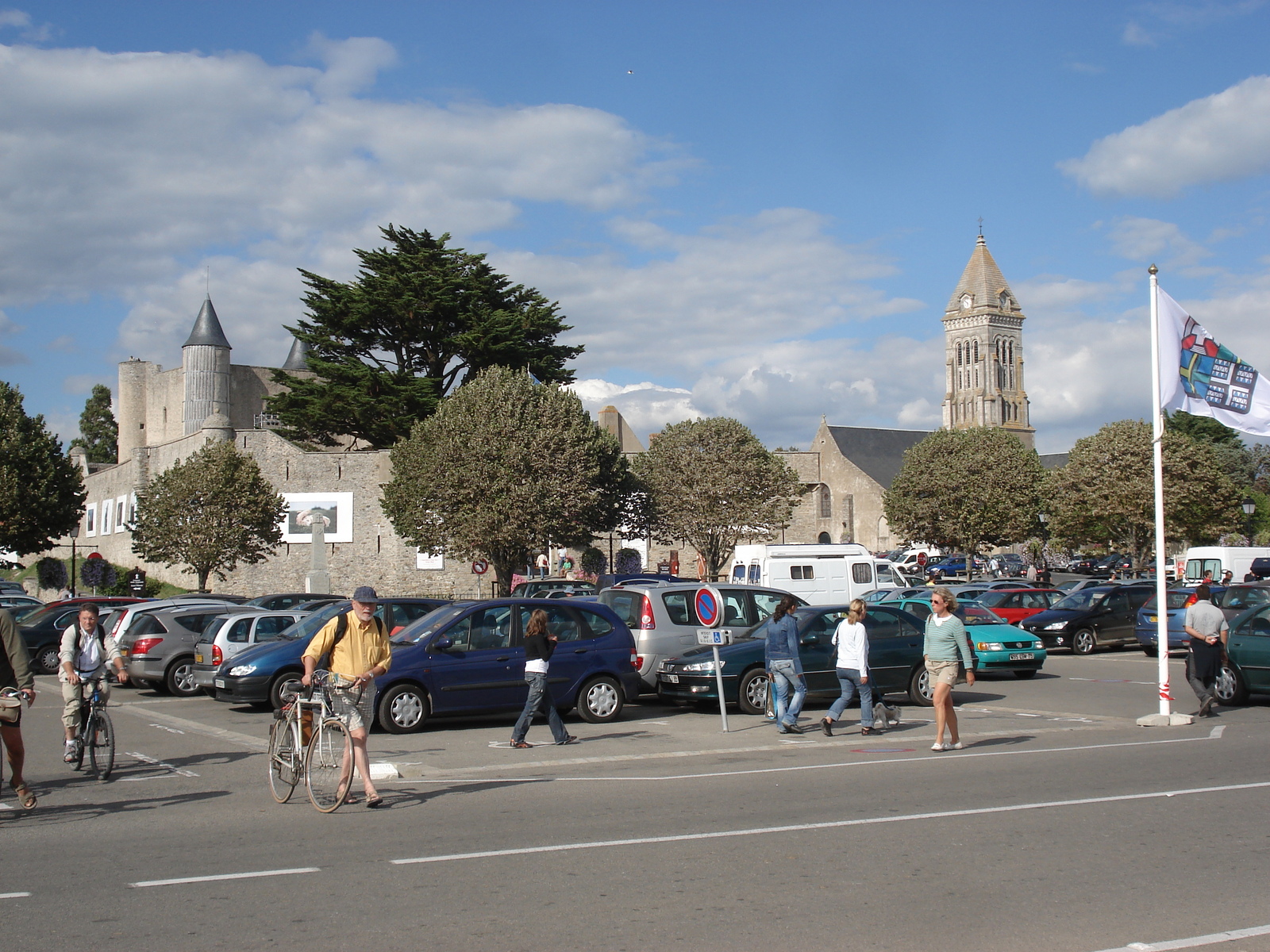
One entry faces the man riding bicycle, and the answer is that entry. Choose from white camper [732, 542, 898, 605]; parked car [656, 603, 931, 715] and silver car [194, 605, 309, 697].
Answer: the parked car

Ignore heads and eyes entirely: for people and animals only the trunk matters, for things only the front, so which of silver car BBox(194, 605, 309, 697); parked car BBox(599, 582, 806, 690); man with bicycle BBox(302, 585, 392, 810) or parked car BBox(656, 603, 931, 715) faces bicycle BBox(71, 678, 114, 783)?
parked car BBox(656, 603, 931, 715)

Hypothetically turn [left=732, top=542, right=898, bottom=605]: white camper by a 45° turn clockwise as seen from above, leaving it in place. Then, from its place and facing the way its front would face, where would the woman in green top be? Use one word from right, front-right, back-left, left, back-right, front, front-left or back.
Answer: right

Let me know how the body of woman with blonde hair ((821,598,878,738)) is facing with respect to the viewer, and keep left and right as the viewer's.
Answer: facing away from the viewer and to the right of the viewer

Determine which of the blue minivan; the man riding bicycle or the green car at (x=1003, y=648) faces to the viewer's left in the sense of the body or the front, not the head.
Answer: the blue minivan

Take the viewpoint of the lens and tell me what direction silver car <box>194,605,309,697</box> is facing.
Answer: facing away from the viewer and to the right of the viewer

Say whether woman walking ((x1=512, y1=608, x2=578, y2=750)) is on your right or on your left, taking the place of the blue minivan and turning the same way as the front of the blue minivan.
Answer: on your left

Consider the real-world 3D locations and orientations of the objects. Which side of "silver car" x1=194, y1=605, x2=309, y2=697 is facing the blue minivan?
right

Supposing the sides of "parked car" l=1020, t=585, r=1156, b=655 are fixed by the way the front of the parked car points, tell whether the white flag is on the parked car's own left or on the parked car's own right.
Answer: on the parked car's own left

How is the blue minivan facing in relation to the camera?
to the viewer's left

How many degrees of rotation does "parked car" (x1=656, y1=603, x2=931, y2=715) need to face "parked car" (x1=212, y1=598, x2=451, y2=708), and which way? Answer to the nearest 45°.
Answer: approximately 45° to its right
